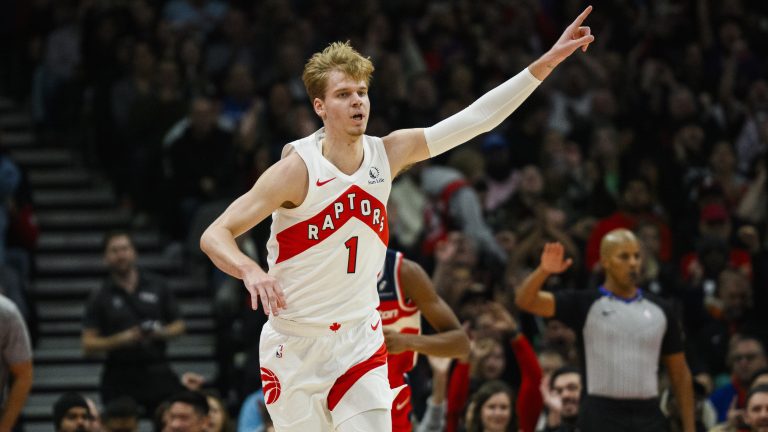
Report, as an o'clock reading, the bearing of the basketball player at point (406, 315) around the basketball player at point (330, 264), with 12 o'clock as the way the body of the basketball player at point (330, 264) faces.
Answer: the basketball player at point (406, 315) is roughly at 8 o'clock from the basketball player at point (330, 264).

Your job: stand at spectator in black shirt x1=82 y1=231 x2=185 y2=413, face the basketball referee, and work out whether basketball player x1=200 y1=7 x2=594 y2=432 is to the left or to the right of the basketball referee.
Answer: right

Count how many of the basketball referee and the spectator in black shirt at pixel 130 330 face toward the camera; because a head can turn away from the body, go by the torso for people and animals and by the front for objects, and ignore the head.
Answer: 2

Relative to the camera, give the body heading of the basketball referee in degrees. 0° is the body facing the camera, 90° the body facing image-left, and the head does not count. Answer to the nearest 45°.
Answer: approximately 0°

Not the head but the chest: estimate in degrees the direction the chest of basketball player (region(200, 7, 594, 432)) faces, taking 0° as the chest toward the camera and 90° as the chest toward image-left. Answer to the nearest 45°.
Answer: approximately 315°

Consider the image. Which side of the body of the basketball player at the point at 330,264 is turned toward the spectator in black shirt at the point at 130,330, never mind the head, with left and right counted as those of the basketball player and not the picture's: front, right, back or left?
back

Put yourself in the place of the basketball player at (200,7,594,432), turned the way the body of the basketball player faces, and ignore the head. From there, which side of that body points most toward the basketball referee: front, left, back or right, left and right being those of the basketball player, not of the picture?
left

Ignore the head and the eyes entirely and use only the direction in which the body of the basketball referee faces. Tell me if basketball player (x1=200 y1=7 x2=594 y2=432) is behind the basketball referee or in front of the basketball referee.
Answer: in front

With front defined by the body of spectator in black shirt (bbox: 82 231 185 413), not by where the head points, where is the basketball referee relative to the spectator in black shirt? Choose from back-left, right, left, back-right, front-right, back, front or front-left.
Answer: front-left
